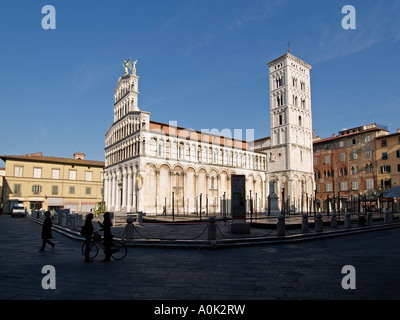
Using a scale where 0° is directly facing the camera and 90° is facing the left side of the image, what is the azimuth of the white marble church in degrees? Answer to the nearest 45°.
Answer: approximately 45°

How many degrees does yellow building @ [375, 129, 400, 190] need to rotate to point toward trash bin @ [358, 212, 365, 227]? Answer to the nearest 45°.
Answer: approximately 45° to its left

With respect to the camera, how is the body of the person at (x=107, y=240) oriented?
to the viewer's left

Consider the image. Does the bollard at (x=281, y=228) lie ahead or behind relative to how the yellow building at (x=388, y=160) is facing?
ahead

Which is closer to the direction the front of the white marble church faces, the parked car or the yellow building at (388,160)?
the parked car

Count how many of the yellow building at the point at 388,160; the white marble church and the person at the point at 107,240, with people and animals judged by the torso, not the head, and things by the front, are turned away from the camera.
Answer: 0

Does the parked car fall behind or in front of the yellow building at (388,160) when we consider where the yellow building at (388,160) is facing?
in front

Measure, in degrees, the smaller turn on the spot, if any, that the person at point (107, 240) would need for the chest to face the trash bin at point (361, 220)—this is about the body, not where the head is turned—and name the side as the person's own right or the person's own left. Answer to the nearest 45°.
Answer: approximately 135° to the person's own right

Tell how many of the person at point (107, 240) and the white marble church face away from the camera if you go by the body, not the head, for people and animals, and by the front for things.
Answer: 0

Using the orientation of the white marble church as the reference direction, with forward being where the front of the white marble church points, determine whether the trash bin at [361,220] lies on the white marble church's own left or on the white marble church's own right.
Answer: on the white marble church's own left

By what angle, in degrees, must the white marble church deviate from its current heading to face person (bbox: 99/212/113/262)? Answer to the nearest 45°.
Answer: approximately 45° to its left

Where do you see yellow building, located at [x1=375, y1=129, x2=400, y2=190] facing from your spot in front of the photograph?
facing the viewer and to the left of the viewer
